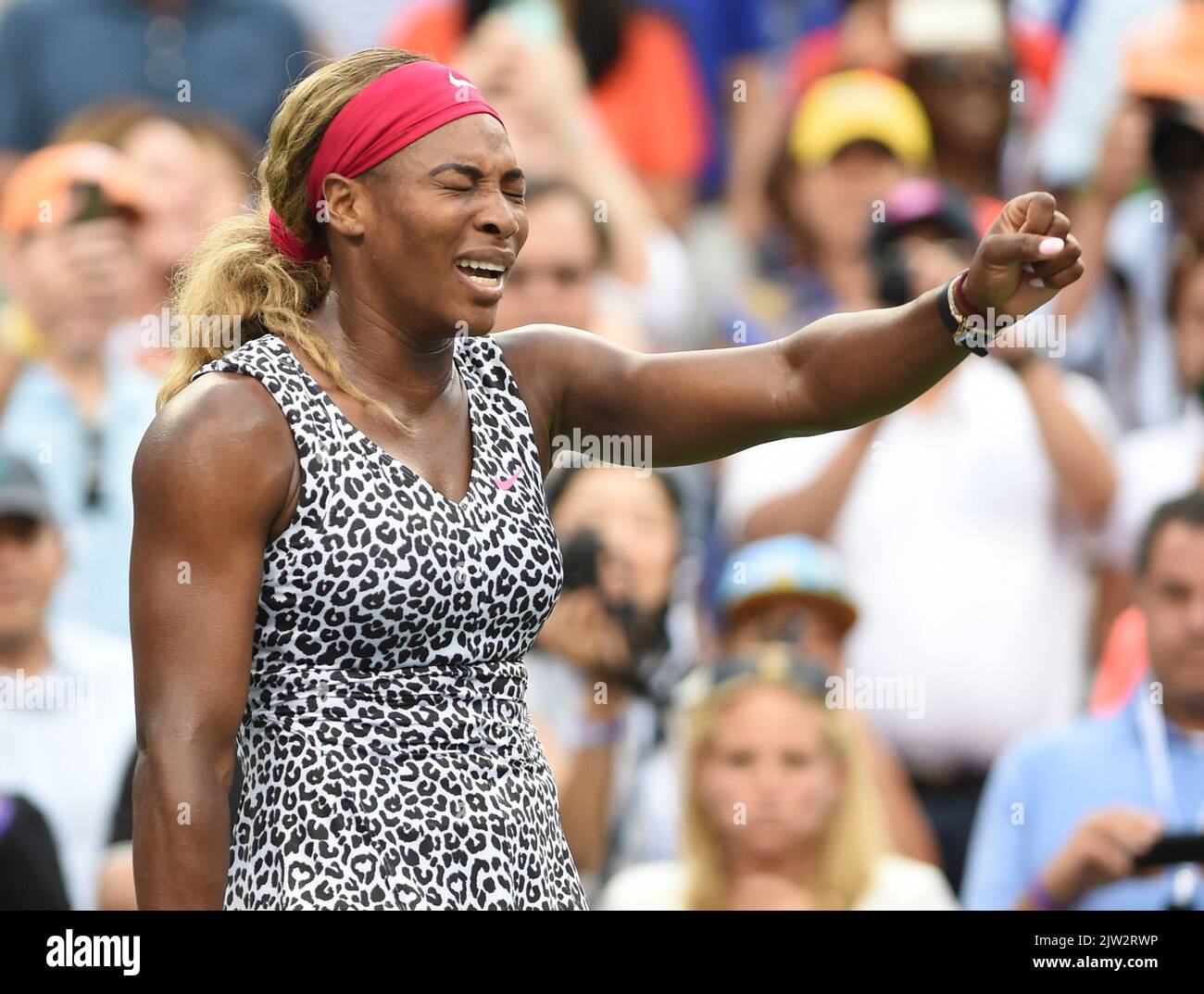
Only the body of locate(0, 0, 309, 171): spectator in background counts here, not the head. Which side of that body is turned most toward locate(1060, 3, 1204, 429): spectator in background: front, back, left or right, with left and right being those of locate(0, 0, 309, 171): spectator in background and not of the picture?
left

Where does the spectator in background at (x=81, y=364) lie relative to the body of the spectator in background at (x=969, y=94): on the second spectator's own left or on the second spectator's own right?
on the second spectator's own right

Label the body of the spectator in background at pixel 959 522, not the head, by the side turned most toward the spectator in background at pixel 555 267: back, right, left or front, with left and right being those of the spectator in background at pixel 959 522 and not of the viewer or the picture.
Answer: right

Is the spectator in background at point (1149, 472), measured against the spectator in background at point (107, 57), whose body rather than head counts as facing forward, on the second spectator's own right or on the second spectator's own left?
on the second spectator's own left

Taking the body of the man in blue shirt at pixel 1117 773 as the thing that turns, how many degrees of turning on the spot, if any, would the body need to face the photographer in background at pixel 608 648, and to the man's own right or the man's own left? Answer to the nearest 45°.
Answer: approximately 90° to the man's own right

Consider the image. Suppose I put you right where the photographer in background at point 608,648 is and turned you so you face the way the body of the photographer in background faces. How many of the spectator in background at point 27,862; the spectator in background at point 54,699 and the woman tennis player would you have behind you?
0

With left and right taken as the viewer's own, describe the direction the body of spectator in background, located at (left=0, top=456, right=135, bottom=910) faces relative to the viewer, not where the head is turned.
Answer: facing the viewer

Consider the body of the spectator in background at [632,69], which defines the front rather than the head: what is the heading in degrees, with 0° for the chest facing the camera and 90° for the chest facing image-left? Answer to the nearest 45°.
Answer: approximately 0°

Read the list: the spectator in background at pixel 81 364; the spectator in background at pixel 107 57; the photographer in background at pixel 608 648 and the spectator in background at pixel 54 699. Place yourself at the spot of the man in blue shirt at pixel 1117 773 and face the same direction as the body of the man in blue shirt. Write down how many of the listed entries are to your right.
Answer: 4

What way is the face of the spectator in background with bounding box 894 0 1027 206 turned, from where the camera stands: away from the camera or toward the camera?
toward the camera

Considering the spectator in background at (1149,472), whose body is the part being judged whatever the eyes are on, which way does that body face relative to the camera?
toward the camera

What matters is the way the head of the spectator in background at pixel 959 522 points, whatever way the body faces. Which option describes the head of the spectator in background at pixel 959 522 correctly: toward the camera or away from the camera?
toward the camera

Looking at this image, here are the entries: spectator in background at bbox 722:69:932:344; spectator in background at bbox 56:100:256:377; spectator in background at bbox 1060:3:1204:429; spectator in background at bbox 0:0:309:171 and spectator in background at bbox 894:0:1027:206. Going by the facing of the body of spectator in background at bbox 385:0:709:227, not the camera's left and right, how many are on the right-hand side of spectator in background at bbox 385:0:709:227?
2

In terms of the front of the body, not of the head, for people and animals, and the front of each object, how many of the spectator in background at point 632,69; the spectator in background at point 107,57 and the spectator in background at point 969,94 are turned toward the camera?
3
